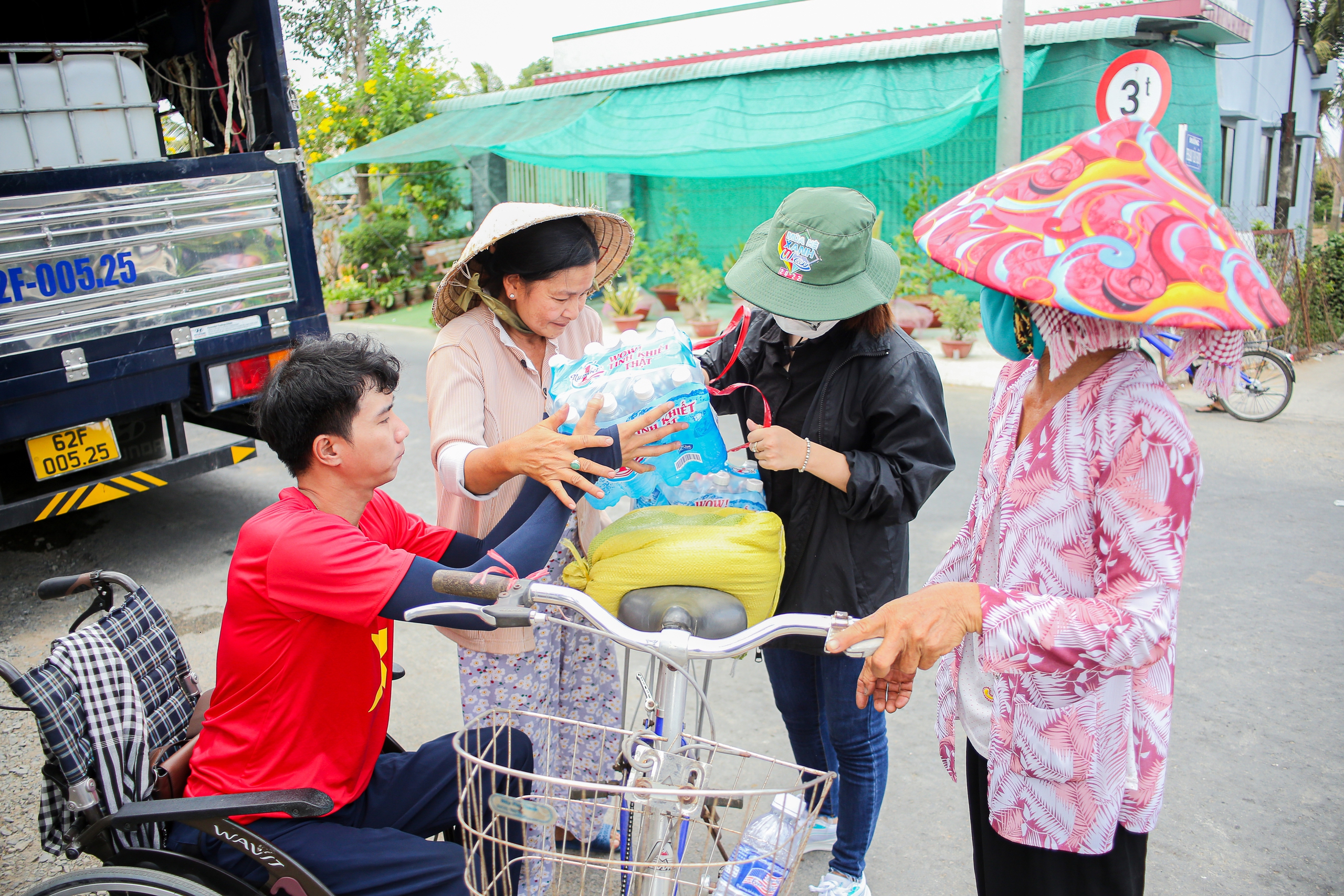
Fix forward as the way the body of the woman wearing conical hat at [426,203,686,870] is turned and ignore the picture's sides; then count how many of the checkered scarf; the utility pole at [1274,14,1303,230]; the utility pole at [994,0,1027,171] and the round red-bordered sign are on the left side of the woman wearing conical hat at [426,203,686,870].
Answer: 3

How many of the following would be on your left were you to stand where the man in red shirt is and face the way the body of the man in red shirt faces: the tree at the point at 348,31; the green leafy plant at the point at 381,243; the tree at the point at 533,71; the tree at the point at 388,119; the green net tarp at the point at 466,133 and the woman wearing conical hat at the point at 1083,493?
5

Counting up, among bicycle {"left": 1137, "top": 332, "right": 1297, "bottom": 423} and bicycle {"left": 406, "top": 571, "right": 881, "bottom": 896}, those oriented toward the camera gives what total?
1

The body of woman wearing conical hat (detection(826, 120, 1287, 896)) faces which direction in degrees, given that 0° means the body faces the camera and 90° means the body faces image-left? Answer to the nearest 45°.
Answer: approximately 45°

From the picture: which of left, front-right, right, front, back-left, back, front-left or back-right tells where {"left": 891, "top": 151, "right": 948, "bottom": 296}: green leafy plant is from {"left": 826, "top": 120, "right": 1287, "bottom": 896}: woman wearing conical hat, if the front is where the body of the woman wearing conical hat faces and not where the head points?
back-right

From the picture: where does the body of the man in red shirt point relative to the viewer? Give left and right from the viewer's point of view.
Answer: facing to the right of the viewer

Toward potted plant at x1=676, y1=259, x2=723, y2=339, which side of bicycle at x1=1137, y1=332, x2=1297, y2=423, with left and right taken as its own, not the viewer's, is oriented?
front

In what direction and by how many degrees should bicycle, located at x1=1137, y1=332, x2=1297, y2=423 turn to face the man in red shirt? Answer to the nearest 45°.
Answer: approximately 90° to its left

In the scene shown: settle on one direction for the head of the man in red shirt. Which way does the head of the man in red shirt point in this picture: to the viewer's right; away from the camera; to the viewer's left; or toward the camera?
to the viewer's right

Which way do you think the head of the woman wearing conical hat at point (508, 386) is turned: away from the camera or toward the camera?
toward the camera

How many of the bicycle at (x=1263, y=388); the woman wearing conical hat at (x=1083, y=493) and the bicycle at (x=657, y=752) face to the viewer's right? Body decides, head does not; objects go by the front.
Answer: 0

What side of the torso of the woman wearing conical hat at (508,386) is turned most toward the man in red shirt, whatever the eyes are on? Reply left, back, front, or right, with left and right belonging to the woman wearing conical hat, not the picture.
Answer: right

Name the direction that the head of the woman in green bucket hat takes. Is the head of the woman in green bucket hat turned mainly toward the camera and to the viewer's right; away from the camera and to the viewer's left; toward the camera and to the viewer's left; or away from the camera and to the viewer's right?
toward the camera and to the viewer's left

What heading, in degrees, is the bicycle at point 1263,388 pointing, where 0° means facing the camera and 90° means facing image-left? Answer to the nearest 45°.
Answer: approximately 90°

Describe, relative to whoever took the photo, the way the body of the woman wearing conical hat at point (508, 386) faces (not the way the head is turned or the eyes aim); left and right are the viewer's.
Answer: facing the viewer and to the right of the viewer

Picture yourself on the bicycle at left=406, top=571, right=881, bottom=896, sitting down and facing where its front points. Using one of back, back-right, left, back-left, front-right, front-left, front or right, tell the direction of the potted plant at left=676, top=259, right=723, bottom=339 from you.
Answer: back

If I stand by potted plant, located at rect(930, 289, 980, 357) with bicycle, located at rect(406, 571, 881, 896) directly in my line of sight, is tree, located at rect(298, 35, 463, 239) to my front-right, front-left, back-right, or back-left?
back-right

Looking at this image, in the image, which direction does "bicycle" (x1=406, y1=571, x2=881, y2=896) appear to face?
toward the camera
